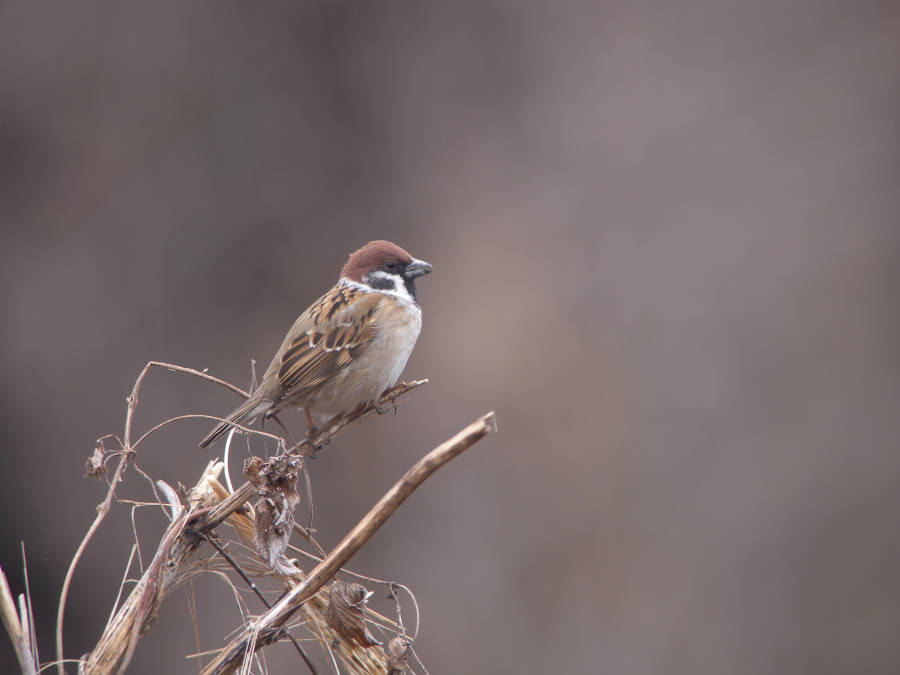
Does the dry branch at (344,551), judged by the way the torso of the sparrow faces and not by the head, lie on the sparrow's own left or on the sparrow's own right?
on the sparrow's own right

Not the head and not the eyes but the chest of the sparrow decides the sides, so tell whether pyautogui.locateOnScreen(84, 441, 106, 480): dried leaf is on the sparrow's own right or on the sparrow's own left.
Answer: on the sparrow's own right

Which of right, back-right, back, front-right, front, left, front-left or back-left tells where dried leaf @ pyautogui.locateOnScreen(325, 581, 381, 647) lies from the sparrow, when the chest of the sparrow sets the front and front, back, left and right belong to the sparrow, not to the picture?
right

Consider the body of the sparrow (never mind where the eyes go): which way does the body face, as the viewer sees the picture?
to the viewer's right
